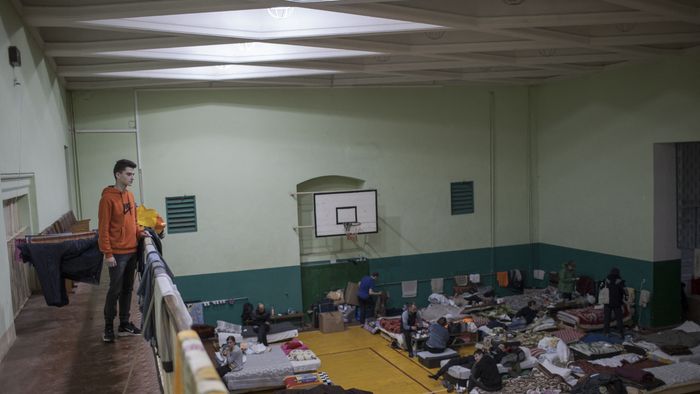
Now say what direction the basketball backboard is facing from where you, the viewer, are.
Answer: facing the viewer

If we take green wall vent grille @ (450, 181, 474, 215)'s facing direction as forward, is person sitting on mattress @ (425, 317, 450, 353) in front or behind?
in front

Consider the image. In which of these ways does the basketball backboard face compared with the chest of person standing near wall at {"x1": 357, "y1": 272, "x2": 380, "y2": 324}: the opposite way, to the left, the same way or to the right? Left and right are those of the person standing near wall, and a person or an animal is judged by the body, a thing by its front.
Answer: to the right

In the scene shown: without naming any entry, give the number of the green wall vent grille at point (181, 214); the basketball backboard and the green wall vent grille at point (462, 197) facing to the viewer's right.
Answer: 0

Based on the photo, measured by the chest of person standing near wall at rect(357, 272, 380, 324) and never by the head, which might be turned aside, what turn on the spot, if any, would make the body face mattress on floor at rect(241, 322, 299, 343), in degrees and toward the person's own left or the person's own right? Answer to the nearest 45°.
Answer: approximately 135° to the person's own right

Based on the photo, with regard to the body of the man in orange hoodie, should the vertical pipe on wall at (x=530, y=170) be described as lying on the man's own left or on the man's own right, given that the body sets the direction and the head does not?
on the man's own left

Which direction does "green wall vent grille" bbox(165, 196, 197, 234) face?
toward the camera

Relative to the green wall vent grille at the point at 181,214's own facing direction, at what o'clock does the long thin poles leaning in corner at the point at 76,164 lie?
The long thin poles leaning in corner is roughly at 3 o'clock from the green wall vent grille.

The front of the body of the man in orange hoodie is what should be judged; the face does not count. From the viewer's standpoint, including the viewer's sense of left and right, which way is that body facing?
facing the viewer and to the right of the viewer
